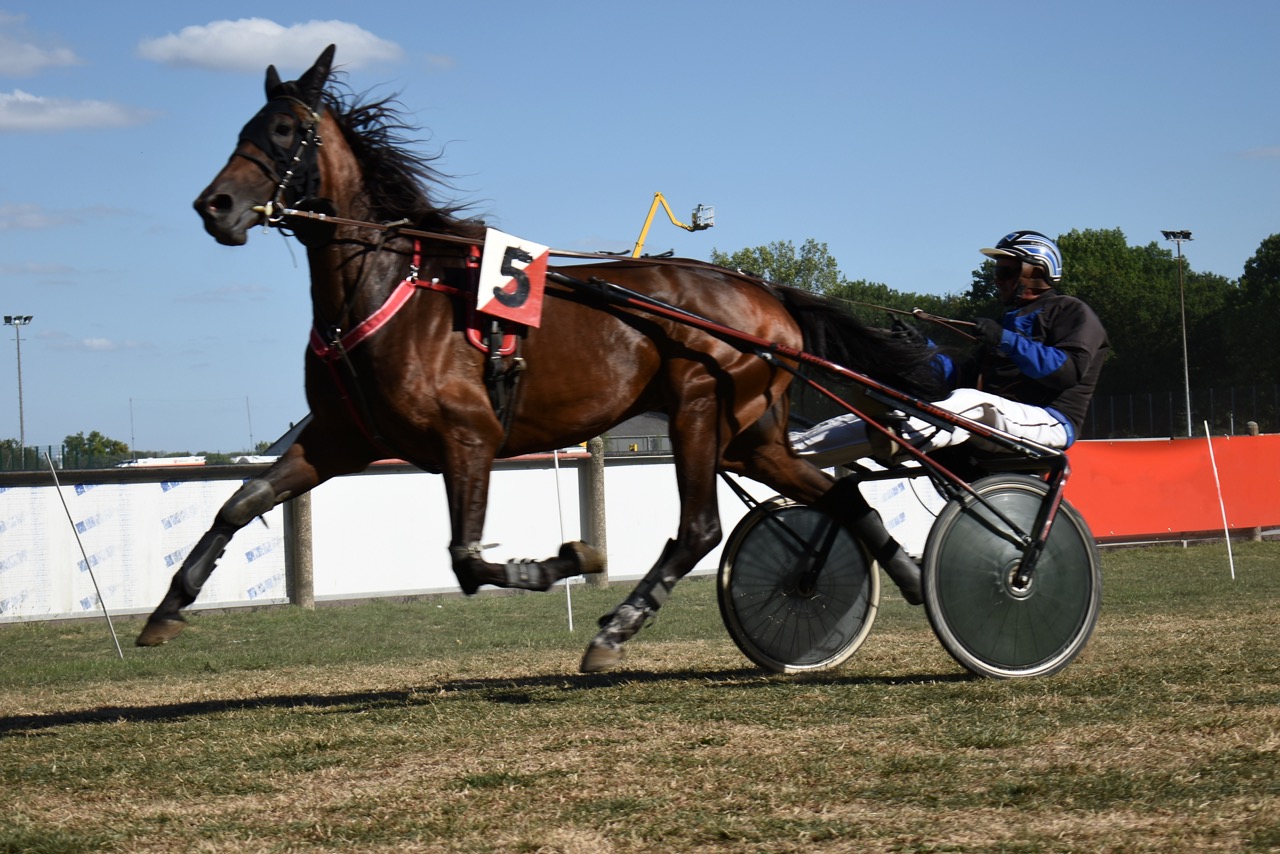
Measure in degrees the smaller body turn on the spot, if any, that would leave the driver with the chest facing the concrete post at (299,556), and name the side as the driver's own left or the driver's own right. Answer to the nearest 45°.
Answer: approximately 45° to the driver's own right

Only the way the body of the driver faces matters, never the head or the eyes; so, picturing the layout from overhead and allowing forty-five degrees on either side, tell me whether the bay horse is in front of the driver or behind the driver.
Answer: in front

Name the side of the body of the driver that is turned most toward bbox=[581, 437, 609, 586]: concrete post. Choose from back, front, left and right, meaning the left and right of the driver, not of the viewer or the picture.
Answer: right

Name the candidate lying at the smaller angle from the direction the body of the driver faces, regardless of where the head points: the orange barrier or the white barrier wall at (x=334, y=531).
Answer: the white barrier wall

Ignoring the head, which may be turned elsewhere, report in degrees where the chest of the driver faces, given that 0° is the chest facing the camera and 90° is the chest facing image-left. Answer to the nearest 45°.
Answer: approximately 90°

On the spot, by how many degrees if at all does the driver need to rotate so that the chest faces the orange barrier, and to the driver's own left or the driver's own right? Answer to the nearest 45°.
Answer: approximately 90° to the driver's own right

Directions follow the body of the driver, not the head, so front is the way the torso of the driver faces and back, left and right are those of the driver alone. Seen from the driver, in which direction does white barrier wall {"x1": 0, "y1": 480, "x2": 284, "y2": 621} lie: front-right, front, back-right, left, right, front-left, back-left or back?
front-right

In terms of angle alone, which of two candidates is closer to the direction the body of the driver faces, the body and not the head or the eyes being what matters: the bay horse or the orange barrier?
the bay horse
